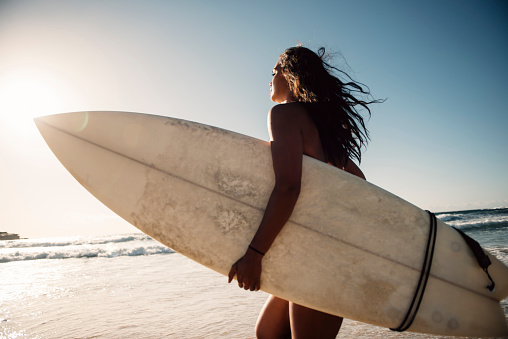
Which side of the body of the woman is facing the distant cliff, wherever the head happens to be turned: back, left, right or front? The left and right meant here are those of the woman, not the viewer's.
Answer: front

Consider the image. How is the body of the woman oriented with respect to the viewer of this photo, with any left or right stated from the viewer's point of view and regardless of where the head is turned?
facing away from the viewer and to the left of the viewer
